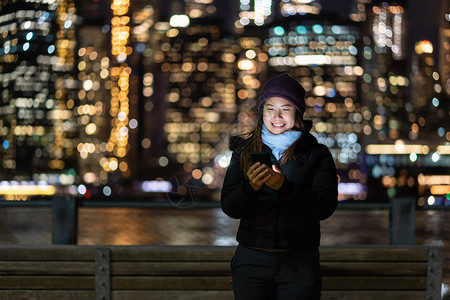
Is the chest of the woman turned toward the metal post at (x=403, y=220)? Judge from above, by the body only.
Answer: no

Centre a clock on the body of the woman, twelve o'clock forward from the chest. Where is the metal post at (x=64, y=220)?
The metal post is roughly at 5 o'clock from the woman.

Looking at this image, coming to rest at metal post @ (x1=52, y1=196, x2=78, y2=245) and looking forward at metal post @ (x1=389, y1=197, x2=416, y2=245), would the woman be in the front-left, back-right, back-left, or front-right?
front-right

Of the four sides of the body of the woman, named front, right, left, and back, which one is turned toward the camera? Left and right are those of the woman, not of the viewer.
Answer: front

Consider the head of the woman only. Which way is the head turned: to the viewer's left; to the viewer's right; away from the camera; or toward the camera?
toward the camera

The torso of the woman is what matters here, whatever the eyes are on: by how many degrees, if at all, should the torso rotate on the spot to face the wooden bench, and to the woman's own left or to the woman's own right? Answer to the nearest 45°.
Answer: approximately 180°
